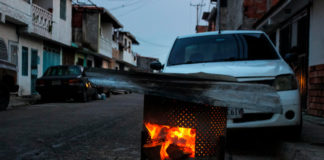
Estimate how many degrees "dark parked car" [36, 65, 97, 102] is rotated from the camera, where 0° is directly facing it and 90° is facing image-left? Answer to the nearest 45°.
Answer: approximately 225°

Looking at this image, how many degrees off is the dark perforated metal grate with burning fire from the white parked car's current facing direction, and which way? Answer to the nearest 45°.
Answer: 0° — it already faces it

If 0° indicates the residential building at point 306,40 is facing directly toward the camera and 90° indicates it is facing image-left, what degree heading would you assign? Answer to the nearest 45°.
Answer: approximately 45°

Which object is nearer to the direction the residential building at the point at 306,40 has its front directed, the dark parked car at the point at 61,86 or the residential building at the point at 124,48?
the dark parked car

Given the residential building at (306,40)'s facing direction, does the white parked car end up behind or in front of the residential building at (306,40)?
in front

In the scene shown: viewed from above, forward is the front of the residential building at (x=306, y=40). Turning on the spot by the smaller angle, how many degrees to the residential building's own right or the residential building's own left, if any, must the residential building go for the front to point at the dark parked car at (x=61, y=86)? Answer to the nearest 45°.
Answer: approximately 45° to the residential building's own right

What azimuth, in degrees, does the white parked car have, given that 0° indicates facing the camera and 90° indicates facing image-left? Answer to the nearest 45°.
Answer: approximately 0°

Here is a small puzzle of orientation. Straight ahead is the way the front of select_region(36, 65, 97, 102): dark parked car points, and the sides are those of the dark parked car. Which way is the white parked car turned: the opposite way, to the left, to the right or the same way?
the opposite way

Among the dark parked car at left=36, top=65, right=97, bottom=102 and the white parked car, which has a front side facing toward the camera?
the white parked car

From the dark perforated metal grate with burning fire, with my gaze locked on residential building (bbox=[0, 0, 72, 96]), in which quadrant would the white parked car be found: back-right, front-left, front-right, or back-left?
front-right

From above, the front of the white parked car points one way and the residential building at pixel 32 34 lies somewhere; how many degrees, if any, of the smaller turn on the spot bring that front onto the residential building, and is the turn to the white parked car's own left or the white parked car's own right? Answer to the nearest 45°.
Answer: approximately 135° to the white parked car's own right

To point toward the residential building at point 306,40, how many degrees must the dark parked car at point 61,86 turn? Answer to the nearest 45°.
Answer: approximately 90° to its right

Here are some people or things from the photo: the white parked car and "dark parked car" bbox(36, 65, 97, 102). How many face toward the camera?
1
